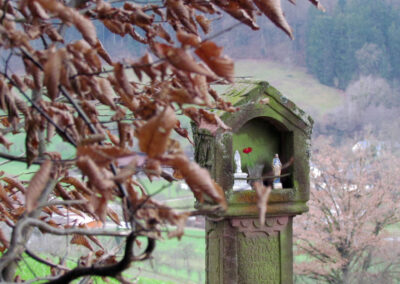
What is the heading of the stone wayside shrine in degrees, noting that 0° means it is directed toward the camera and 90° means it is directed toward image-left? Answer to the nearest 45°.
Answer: approximately 315°
